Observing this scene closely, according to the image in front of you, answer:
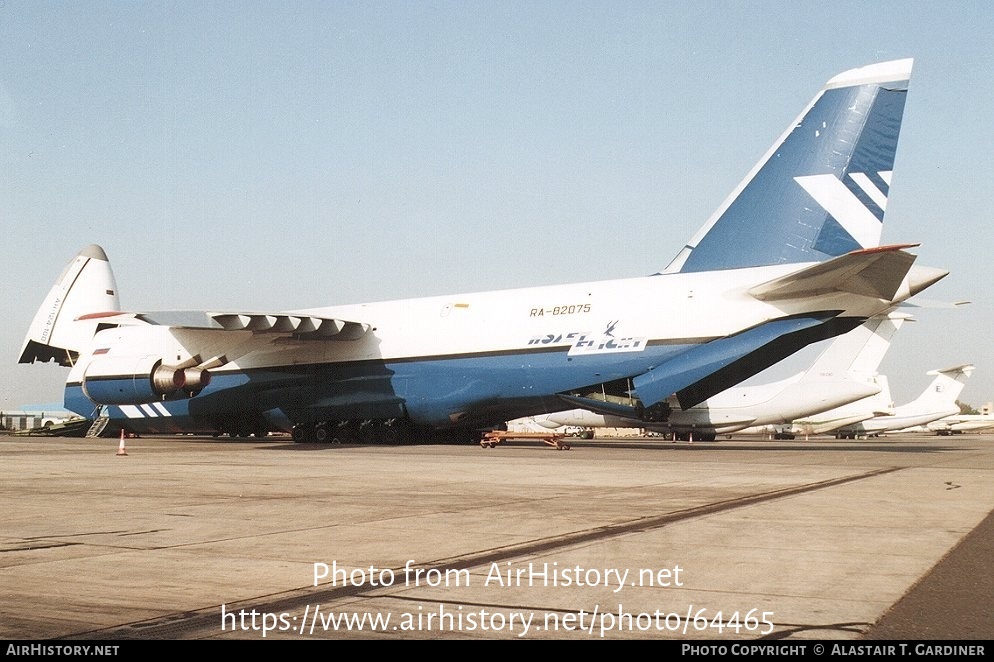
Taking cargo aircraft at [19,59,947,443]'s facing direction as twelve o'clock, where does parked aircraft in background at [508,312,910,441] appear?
The parked aircraft in background is roughly at 3 o'clock from the cargo aircraft.

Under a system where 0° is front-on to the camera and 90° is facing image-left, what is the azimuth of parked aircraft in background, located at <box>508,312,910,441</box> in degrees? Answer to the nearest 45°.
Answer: approximately 90°

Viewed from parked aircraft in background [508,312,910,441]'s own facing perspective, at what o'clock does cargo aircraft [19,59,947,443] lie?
The cargo aircraft is roughly at 10 o'clock from the parked aircraft in background.

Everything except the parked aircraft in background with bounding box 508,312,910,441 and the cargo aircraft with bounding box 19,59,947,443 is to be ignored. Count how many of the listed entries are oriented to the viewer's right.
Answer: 0

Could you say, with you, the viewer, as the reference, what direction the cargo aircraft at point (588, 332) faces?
facing away from the viewer and to the left of the viewer
